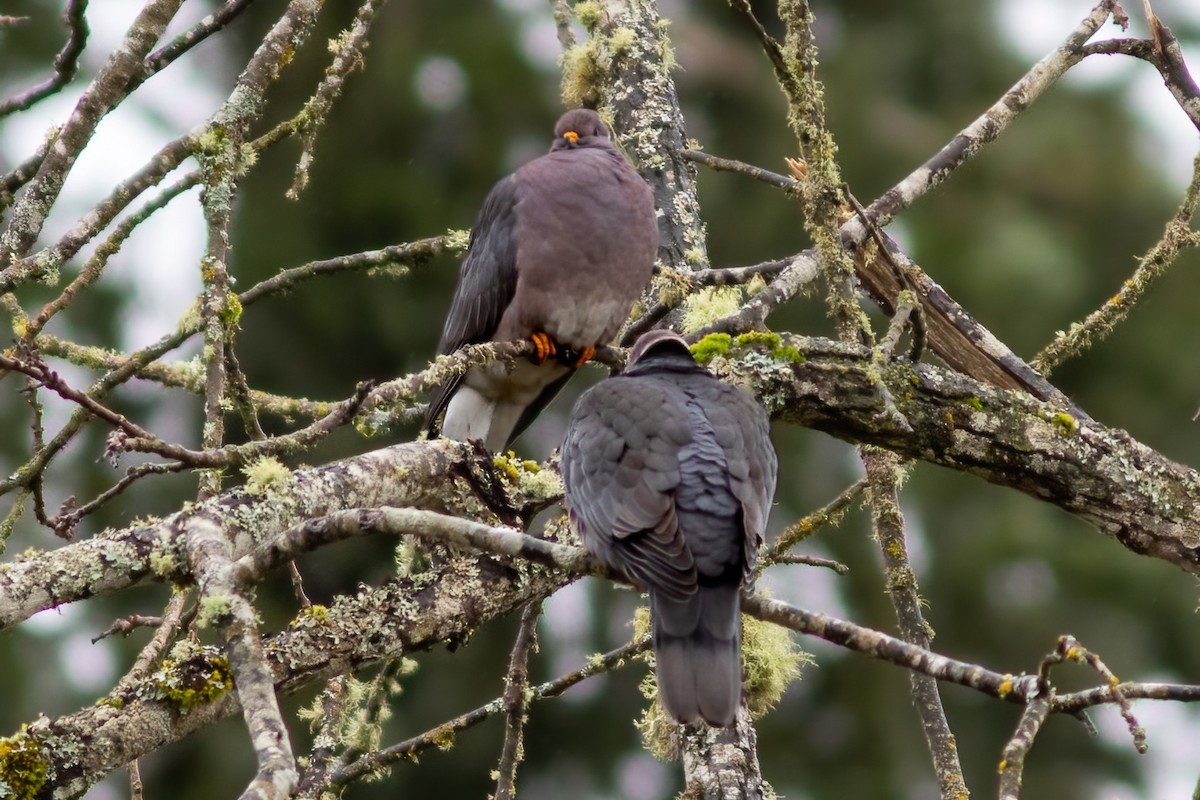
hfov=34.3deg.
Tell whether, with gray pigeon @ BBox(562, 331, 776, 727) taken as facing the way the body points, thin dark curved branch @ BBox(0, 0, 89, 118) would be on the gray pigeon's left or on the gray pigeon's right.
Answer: on the gray pigeon's left

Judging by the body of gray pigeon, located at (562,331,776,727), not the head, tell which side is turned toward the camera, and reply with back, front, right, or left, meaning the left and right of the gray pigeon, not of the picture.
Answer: back

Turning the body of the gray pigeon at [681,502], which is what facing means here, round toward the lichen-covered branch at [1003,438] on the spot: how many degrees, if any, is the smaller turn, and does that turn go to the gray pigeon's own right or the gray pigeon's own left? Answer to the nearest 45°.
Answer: approximately 45° to the gray pigeon's own right
